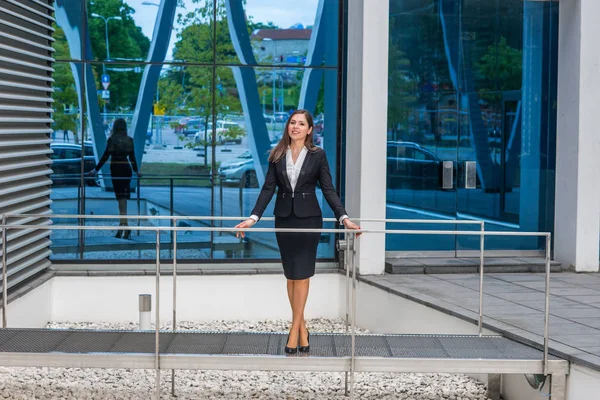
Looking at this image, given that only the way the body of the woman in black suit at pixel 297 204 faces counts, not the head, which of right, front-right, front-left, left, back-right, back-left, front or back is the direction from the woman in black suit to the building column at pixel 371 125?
back

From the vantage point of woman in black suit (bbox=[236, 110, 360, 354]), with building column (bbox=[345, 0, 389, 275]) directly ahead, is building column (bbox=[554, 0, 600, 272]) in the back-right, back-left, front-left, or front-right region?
front-right

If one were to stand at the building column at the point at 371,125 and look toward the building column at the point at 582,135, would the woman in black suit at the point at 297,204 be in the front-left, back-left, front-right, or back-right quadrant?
back-right

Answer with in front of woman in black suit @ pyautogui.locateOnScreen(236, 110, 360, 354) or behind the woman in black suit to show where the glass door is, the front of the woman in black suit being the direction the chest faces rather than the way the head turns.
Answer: behind

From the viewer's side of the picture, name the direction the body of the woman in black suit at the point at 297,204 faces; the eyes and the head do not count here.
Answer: toward the camera

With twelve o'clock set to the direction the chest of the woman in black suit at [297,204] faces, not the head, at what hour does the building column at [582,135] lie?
The building column is roughly at 7 o'clock from the woman in black suit.
